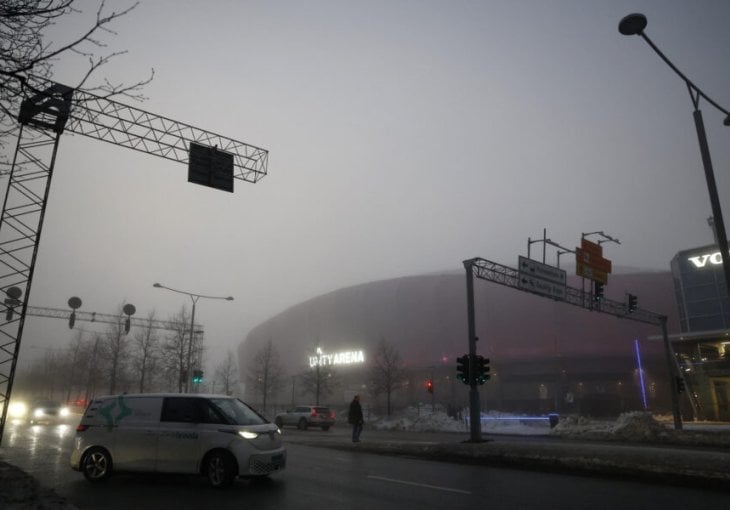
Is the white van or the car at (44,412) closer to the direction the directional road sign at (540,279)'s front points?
the white van

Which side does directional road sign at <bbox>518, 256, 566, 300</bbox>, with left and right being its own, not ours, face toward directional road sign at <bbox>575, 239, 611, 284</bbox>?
left

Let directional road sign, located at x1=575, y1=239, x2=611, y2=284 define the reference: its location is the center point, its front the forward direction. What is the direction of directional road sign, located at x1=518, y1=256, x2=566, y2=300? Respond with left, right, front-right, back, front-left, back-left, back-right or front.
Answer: right

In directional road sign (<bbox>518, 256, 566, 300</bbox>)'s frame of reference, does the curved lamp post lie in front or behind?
in front

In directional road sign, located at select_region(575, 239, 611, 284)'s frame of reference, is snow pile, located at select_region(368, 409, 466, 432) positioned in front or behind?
behind

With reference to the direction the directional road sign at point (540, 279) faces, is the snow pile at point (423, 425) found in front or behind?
behind

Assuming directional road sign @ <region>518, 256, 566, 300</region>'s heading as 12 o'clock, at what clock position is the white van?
The white van is roughly at 2 o'clock from the directional road sign.

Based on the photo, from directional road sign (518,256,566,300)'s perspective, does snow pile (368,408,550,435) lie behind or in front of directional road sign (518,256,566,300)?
behind

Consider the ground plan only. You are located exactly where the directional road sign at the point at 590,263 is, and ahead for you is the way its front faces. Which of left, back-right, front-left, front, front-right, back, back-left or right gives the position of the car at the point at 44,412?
back-right

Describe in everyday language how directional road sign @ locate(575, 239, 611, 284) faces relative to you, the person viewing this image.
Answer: facing the viewer and to the right of the viewer

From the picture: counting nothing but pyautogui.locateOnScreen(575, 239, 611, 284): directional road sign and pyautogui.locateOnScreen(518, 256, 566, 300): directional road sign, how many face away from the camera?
0
